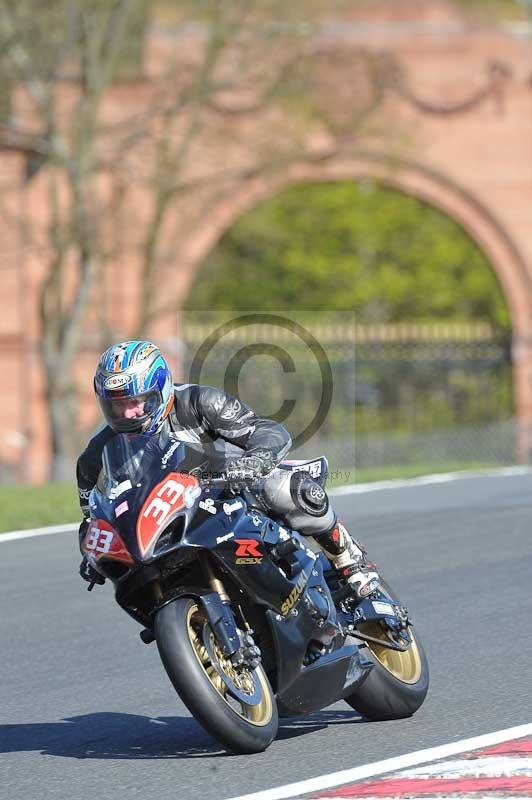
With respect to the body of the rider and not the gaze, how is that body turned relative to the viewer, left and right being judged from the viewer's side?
facing the viewer and to the left of the viewer

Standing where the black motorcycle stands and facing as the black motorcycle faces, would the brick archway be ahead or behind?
behind

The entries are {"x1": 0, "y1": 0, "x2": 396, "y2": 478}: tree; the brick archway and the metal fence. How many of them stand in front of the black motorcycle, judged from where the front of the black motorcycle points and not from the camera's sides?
0

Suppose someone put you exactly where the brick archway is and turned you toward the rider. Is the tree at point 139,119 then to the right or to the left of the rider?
right

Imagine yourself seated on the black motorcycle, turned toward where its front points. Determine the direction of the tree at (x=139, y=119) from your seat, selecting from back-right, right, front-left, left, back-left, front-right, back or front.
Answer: back-right

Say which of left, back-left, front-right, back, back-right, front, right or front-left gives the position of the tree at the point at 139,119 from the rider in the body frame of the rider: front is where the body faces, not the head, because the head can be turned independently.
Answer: back-right

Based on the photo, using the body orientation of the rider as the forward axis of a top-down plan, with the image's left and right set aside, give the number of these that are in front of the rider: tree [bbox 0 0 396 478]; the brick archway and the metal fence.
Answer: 0

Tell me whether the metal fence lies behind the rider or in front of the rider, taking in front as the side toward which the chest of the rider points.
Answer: behind

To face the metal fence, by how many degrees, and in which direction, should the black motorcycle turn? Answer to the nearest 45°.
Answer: approximately 135° to its right

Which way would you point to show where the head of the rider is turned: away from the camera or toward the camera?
toward the camera

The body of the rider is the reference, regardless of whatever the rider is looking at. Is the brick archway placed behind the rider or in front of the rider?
behind

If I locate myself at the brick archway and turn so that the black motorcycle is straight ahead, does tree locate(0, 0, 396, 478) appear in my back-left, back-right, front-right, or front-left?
front-right
